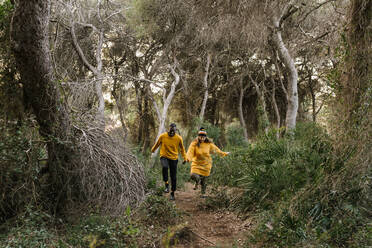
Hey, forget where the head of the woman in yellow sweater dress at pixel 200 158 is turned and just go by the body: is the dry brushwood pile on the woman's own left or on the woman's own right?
on the woman's own right

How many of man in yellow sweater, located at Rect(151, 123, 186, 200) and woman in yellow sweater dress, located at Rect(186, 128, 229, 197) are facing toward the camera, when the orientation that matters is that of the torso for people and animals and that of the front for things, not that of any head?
2

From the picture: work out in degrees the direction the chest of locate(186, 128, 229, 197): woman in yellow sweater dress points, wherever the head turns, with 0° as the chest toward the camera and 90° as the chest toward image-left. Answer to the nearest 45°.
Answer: approximately 0°

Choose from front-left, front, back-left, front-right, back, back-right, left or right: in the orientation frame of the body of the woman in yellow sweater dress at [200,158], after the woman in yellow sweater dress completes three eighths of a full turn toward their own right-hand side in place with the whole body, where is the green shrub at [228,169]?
right

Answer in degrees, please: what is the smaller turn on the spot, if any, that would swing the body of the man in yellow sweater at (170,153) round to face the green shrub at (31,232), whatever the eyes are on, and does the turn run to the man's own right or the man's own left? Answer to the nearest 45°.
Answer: approximately 45° to the man's own right

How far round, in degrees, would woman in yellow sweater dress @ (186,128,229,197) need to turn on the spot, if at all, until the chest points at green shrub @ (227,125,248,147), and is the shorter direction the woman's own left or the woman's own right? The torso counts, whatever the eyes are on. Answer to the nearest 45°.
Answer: approximately 180°

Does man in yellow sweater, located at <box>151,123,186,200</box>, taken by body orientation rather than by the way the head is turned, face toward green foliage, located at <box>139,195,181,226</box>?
yes

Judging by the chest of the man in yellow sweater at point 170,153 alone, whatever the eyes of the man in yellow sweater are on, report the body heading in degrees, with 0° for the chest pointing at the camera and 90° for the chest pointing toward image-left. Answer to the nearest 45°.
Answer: approximately 0°
